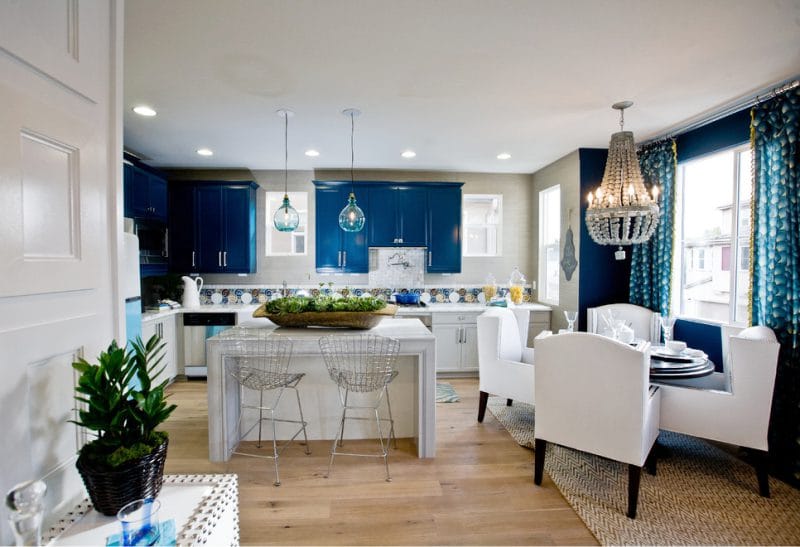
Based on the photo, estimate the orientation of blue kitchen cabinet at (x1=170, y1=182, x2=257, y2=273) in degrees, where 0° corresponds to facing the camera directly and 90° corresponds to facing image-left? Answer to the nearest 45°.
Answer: approximately 0°

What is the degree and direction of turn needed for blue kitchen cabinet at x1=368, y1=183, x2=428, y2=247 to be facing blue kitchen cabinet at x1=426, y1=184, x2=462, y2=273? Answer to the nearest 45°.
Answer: approximately 90° to its left

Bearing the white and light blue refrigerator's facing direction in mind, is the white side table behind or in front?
in front

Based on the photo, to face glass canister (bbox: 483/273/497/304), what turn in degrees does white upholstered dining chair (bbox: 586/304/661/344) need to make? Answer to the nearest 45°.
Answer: approximately 90° to its right

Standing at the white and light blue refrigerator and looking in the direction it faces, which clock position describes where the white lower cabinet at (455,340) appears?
The white lower cabinet is roughly at 11 o'clock from the white and light blue refrigerator.

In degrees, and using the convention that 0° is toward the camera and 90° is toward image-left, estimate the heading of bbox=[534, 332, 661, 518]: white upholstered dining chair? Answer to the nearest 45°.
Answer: approximately 225°

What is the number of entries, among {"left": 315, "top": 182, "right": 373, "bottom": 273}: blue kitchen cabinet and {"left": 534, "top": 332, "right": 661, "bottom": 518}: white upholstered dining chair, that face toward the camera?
1

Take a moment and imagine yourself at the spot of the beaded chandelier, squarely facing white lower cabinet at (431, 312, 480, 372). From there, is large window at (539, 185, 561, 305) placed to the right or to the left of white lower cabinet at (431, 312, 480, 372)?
right

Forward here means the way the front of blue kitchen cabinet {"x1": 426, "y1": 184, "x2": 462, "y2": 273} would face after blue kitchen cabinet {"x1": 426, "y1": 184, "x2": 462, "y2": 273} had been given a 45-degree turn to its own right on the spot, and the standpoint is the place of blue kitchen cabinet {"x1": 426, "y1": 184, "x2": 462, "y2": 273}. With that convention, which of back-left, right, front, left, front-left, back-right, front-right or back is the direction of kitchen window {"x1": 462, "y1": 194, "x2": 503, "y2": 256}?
back
